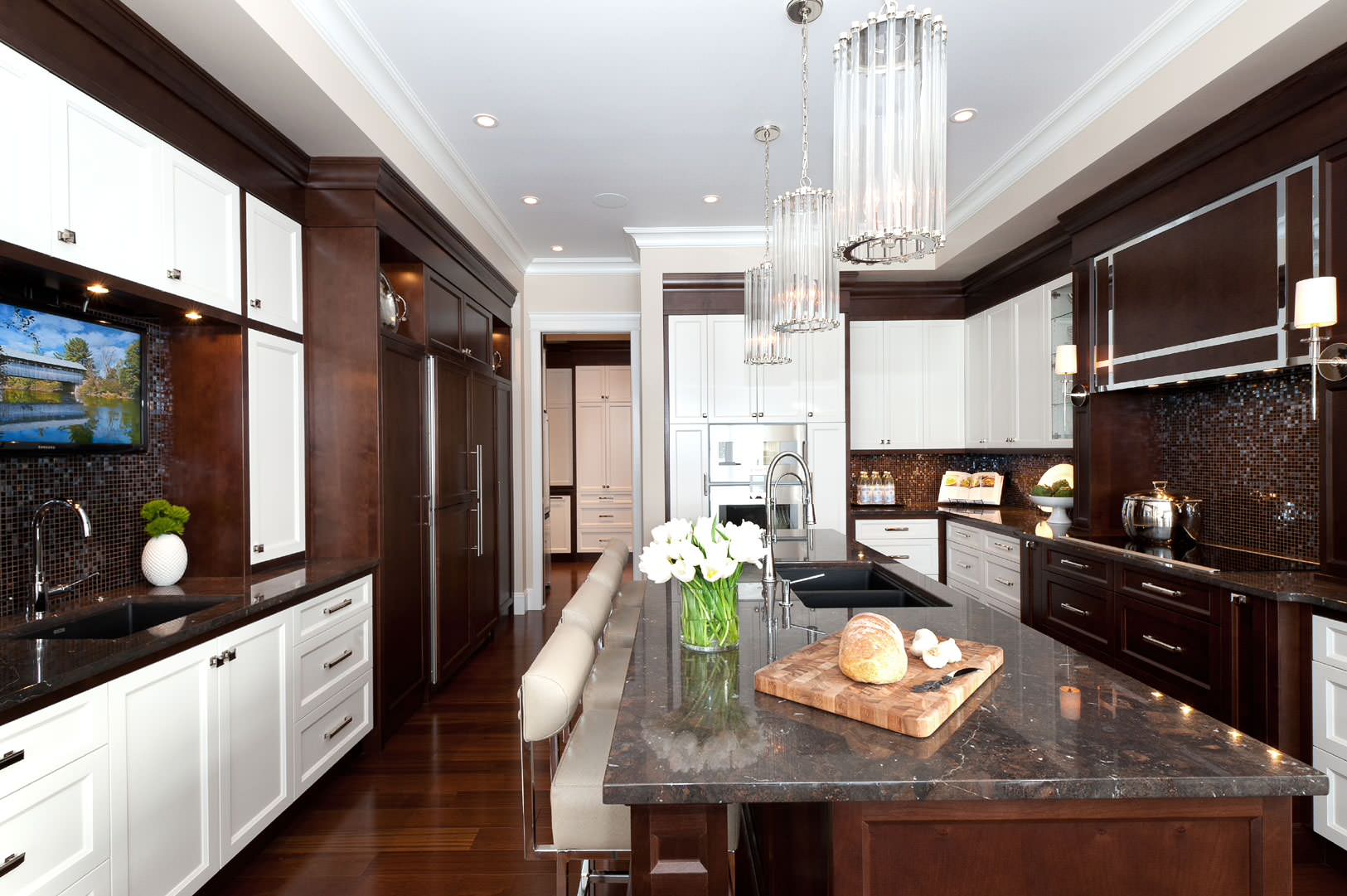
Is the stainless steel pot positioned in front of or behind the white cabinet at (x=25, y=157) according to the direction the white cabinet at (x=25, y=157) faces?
in front

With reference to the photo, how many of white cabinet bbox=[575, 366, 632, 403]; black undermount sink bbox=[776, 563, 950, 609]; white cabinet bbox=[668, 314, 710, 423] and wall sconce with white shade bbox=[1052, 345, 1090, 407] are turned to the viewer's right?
1

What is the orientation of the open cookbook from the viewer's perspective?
toward the camera

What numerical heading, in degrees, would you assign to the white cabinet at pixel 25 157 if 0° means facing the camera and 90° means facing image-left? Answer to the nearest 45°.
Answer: approximately 315°

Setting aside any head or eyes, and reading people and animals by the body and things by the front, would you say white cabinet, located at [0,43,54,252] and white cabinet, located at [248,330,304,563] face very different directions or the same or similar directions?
same or similar directions

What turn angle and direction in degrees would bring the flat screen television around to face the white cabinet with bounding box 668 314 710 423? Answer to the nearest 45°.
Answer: approximately 45° to its left

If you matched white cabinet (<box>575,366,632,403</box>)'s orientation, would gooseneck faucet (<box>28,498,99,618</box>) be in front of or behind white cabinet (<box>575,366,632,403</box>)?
in front

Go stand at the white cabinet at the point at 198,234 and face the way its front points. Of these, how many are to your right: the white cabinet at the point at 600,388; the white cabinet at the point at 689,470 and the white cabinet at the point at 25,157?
1

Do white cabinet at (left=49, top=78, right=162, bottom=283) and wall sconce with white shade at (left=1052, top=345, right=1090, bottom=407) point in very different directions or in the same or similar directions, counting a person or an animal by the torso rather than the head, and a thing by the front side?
very different directions

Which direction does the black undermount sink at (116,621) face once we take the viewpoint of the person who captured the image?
facing the viewer and to the right of the viewer

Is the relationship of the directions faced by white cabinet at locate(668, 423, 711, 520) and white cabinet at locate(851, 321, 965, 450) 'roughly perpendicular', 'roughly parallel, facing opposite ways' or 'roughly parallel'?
roughly parallel

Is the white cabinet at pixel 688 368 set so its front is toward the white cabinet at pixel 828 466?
no

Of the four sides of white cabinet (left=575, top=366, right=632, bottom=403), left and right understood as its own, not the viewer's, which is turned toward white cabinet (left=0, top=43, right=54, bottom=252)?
front

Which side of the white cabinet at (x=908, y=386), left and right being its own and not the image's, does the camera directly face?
front

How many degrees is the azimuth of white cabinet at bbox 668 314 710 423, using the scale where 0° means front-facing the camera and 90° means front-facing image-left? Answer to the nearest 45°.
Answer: approximately 0°

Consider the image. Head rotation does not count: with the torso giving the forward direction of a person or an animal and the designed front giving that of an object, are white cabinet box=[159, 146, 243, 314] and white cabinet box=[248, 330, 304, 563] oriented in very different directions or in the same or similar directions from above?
same or similar directions

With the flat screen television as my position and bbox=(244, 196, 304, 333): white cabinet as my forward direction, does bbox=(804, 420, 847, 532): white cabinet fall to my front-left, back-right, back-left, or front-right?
front-right

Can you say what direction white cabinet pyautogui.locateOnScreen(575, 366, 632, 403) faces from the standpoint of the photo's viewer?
facing the viewer

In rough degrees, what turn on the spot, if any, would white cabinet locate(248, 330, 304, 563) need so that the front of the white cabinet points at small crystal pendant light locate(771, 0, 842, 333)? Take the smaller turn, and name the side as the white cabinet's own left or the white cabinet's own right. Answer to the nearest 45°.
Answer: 0° — it already faces it

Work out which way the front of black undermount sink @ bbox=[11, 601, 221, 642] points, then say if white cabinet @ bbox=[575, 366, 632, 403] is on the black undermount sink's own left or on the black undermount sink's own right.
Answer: on the black undermount sink's own left

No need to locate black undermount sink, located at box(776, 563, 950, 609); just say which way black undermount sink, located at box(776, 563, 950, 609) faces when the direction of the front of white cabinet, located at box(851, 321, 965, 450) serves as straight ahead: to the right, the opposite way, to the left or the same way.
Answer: to the left

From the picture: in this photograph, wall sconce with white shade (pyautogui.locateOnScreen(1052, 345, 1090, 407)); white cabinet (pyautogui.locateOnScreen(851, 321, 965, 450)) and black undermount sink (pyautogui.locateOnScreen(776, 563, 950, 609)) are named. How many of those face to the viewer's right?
1

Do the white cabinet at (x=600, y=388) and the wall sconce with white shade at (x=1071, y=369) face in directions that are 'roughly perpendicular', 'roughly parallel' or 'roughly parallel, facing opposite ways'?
roughly perpendicular
